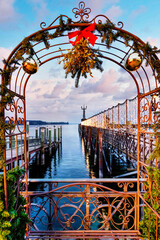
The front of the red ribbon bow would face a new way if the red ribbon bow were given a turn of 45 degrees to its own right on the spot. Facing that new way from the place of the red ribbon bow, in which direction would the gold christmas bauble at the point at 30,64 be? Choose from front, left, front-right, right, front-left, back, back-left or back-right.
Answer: front-right

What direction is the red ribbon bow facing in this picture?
toward the camera
